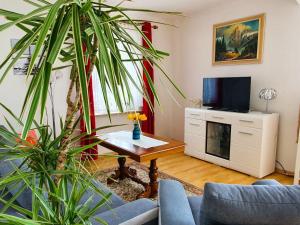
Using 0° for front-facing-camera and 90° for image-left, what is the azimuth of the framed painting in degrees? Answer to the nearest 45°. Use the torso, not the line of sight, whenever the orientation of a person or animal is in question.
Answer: approximately 45°

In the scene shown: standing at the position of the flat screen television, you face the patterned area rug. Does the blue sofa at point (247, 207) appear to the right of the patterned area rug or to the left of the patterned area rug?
left

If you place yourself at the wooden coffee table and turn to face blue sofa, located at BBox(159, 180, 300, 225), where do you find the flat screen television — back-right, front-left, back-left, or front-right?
back-left

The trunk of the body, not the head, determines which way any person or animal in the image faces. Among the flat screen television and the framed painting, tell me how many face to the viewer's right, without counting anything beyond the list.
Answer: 0

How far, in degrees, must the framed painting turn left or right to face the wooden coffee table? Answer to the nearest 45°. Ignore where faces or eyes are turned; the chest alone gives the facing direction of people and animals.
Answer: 0° — it already faces it

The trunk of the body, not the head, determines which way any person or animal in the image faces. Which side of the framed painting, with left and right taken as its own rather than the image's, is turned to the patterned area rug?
front

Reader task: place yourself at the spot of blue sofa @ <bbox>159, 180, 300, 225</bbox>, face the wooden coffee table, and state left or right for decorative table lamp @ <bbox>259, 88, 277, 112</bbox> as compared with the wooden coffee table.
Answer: right

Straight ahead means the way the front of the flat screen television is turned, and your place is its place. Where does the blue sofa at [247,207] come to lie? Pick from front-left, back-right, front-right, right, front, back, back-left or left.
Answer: front-left
